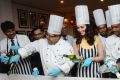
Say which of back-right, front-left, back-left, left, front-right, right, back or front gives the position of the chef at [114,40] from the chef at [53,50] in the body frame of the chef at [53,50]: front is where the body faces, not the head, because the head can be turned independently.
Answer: left

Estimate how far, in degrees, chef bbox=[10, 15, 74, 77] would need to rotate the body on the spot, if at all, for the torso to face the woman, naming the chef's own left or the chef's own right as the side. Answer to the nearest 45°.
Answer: approximately 90° to the chef's own left

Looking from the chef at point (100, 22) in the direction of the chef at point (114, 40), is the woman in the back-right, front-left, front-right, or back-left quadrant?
front-right

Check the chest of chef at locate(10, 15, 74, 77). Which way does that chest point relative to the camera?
toward the camera

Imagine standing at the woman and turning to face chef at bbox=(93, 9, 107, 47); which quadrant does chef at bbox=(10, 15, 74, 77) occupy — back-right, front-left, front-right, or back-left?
back-left

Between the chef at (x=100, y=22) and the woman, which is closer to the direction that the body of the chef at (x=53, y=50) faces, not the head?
the woman

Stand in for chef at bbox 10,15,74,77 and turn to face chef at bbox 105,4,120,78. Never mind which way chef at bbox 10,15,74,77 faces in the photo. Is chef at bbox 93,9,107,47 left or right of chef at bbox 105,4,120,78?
left
